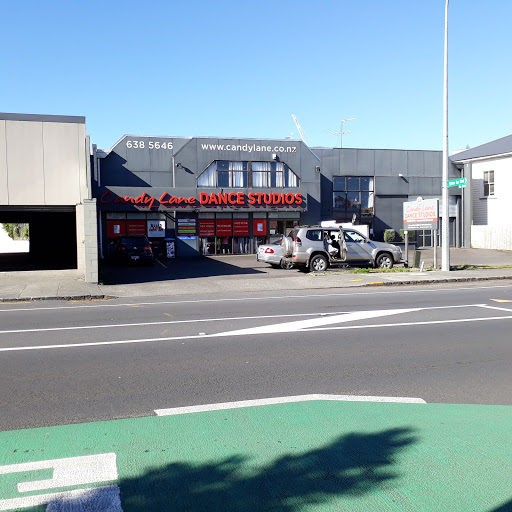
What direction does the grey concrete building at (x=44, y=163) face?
toward the camera

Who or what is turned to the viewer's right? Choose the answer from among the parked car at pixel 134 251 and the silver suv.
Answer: the silver suv

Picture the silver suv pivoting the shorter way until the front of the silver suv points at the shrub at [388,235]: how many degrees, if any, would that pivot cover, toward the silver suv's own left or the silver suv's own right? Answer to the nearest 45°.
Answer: approximately 90° to the silver suv's own left

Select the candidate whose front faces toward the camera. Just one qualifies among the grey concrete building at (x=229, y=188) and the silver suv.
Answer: the grey concrete building

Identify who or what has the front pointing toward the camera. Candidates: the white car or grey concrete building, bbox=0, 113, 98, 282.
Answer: the grey concrete building

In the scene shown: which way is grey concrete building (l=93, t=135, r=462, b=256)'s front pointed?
toward the camera

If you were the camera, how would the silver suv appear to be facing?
facing to the right of the viewer

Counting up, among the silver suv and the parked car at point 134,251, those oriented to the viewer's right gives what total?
1

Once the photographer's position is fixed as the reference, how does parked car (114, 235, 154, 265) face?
facing away from the viewer

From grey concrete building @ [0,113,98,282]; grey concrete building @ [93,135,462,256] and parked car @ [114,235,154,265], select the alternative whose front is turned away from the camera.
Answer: the parked car

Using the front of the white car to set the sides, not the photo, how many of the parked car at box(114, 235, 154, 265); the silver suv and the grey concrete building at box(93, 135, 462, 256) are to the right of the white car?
1

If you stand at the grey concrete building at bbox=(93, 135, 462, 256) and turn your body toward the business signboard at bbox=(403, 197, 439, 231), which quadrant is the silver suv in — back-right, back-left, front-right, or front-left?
front-right

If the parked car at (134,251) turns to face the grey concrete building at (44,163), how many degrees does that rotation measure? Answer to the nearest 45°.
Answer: approximately 135° to its left

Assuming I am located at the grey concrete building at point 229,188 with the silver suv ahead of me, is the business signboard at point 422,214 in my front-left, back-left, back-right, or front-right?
front-left

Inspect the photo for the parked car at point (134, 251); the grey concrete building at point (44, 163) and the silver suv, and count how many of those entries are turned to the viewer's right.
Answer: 1

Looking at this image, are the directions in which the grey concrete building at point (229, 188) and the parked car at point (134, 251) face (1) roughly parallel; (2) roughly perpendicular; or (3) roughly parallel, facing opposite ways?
roughly parallel, facing opposite ways

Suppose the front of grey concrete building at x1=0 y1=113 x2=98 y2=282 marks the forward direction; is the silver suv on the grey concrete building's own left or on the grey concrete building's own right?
on the grey concrete building's own left
